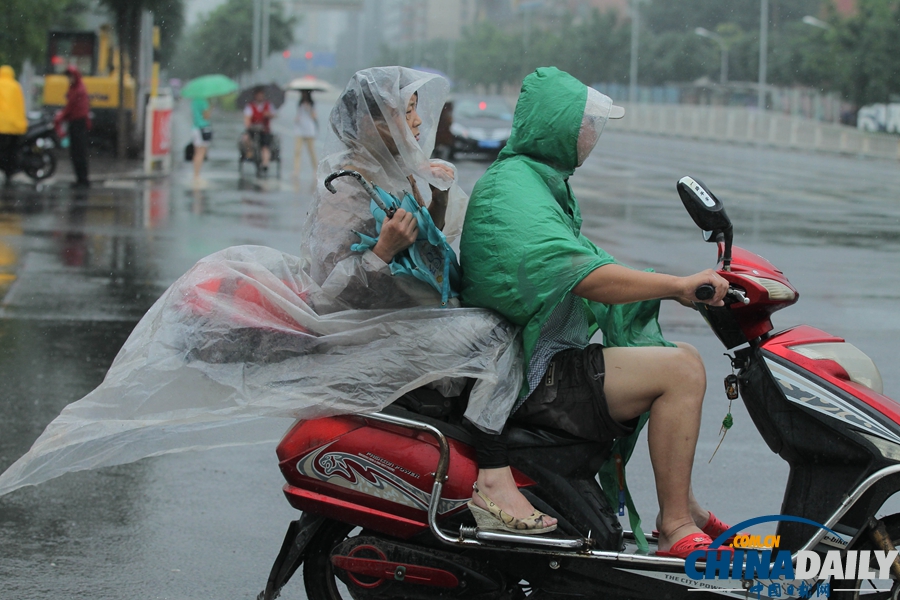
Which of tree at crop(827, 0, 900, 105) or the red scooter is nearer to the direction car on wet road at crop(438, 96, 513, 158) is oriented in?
the red scooter

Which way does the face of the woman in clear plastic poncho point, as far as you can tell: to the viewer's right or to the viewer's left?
to the viewer's right

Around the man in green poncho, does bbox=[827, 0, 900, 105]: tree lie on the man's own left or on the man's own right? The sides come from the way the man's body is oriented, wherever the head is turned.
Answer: on the man's own left

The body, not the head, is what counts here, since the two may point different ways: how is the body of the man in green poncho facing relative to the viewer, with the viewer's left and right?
facing to the right of the viewer

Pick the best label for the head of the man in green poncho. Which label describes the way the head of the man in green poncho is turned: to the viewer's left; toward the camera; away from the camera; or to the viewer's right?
to the viewer's right

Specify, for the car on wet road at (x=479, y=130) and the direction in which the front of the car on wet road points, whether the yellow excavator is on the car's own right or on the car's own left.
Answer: on the car's own right

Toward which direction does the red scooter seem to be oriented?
to the viewer's right

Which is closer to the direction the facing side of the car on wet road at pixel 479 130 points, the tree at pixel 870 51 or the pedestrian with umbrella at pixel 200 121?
the pedestrian with umbrella

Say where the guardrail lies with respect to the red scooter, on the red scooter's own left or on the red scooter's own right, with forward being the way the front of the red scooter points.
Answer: on the red scooter's own left

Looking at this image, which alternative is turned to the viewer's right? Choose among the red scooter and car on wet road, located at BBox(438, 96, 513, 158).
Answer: the red scooter

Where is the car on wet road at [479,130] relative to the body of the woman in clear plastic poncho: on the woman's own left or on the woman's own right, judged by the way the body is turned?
on the woman's own left

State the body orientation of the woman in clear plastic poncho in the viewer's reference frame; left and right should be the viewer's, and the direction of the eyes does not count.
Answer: facing to the right of the viewer
